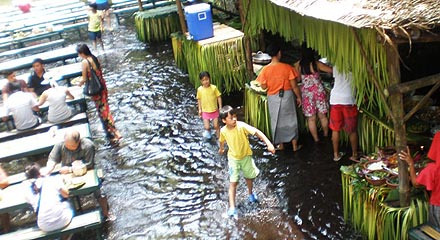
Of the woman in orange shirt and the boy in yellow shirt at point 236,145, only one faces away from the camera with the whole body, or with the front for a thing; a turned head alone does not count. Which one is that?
the woman in orange shirt

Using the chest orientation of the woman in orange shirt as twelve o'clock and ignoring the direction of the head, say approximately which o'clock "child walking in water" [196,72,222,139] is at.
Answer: The child walking in water is roughly at 10 o'clock from the woman in orange shirt.

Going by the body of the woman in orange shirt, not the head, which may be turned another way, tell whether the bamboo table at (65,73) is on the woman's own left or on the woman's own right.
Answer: on the woman's own left

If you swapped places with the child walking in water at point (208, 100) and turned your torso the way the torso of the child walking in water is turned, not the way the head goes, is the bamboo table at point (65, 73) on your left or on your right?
on your right

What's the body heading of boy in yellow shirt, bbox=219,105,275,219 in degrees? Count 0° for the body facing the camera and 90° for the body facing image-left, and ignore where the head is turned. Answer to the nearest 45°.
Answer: approximately 0°

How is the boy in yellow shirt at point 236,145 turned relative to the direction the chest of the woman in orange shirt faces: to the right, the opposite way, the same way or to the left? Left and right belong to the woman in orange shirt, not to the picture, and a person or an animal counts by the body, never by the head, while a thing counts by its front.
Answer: the opposite way

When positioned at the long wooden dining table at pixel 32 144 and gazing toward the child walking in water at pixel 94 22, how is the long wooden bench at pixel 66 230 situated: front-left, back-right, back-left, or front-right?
back-right

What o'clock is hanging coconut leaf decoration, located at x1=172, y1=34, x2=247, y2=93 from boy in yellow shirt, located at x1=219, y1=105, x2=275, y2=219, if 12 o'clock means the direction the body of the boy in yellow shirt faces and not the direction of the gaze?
The hanging coconut leaf decoration is roughly at 6 o'clock from the boy in yellow shirt.

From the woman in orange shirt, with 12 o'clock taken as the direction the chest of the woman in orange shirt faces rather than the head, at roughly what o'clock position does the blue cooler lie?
The blue cooler is roughly at 11 o'clock from the woman in orange shirt.

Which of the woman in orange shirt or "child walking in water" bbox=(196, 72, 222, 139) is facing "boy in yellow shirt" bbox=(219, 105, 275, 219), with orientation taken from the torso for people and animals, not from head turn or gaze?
the child walking in water

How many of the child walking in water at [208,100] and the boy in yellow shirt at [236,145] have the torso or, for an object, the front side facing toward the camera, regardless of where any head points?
2

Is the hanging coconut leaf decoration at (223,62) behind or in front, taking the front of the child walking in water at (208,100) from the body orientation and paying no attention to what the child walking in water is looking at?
behind

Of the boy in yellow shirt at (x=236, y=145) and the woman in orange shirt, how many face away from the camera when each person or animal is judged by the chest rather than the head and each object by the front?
1

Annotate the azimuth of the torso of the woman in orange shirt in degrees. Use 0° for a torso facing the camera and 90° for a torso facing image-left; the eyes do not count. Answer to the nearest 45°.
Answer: approximately 180°
